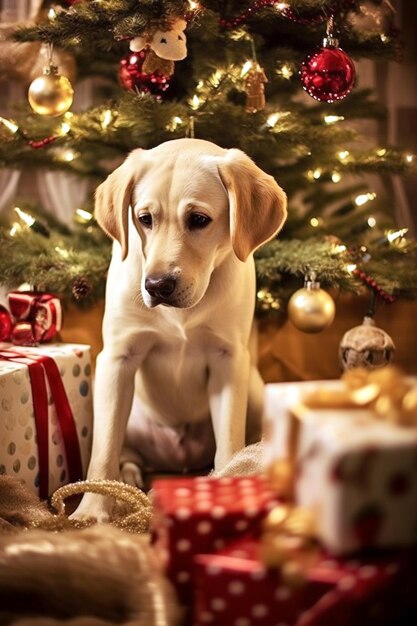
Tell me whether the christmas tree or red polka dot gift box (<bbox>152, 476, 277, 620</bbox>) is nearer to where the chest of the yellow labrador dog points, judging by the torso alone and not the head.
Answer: the red polka dot gift box

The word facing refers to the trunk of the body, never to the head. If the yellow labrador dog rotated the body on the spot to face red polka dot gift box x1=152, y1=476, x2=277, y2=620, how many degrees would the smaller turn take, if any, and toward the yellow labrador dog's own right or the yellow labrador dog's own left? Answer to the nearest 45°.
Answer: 0° — it already faces it

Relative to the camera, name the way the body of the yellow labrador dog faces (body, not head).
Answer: toward the camera

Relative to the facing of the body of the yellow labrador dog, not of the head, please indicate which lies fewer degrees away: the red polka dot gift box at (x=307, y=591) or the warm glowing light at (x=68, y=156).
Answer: the red polka dot gift box

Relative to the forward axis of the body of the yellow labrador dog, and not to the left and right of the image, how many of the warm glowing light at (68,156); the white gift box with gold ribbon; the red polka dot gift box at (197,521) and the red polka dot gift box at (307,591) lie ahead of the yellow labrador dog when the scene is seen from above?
3

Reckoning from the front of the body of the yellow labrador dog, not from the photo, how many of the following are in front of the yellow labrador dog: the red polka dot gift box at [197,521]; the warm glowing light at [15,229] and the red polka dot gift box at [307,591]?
2

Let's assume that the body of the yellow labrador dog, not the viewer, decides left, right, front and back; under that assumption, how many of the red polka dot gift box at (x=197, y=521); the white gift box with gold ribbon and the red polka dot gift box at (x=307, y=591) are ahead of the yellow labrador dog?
3

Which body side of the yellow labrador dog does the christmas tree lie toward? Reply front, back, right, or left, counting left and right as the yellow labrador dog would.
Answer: back

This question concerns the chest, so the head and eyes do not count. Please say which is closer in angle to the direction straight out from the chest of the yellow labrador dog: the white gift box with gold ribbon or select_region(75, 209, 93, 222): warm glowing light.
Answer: the white gift box with gold ribbon

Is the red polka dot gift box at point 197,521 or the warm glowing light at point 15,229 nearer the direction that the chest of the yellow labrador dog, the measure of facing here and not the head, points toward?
the red polka dot gift box

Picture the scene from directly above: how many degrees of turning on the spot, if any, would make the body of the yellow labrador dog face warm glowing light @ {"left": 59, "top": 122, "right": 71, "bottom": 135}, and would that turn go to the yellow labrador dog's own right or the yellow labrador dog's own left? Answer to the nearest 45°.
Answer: approximately 135° to the yellow labrador dog's own right

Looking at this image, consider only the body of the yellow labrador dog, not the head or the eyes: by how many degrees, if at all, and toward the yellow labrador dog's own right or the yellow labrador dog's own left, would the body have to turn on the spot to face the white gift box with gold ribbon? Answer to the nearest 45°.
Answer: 0° — it already faces it
